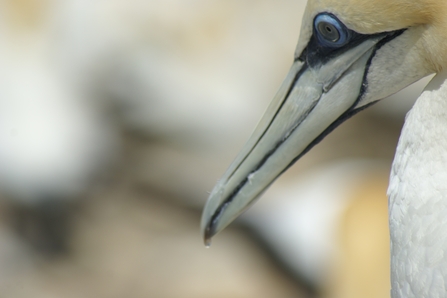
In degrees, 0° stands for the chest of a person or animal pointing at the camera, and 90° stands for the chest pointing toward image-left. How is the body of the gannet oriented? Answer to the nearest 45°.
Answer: approximately 90°
